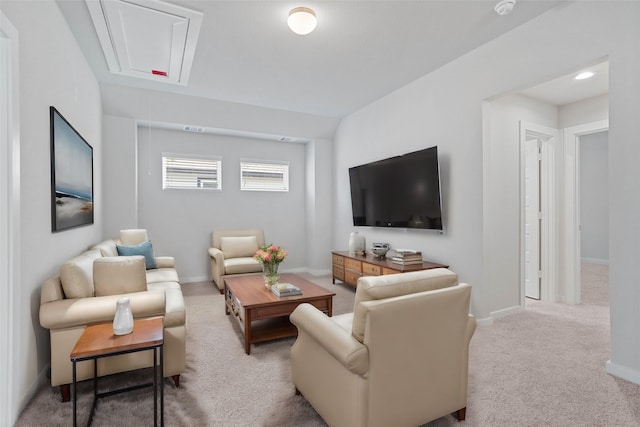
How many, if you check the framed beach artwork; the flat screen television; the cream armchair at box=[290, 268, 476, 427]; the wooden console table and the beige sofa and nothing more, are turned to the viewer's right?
2

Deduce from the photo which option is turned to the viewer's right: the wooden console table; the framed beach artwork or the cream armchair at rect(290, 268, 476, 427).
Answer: the framed beach artwork

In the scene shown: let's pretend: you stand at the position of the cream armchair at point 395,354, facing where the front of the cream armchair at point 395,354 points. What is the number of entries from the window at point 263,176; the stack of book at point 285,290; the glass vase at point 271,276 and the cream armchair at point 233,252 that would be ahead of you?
4

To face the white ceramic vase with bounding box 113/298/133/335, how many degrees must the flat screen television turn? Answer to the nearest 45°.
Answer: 0° — it already faces it

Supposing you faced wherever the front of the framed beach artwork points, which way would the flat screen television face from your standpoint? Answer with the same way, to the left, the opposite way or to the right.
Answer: the opposite way

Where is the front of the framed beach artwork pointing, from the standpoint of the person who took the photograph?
facing to the right of the viewer

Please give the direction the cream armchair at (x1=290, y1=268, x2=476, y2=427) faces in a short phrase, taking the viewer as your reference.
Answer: facing away from the viewer and to the left of the viewer

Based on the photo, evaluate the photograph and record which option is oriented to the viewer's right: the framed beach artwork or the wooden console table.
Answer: the framed beach artwork

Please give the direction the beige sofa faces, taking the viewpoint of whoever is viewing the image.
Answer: facing to the right of the viewer
